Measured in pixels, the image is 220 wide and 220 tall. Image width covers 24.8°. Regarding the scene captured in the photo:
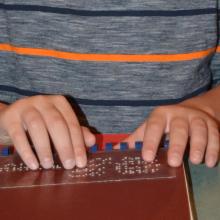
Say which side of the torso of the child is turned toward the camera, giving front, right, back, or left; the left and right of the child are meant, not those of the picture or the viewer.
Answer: front
